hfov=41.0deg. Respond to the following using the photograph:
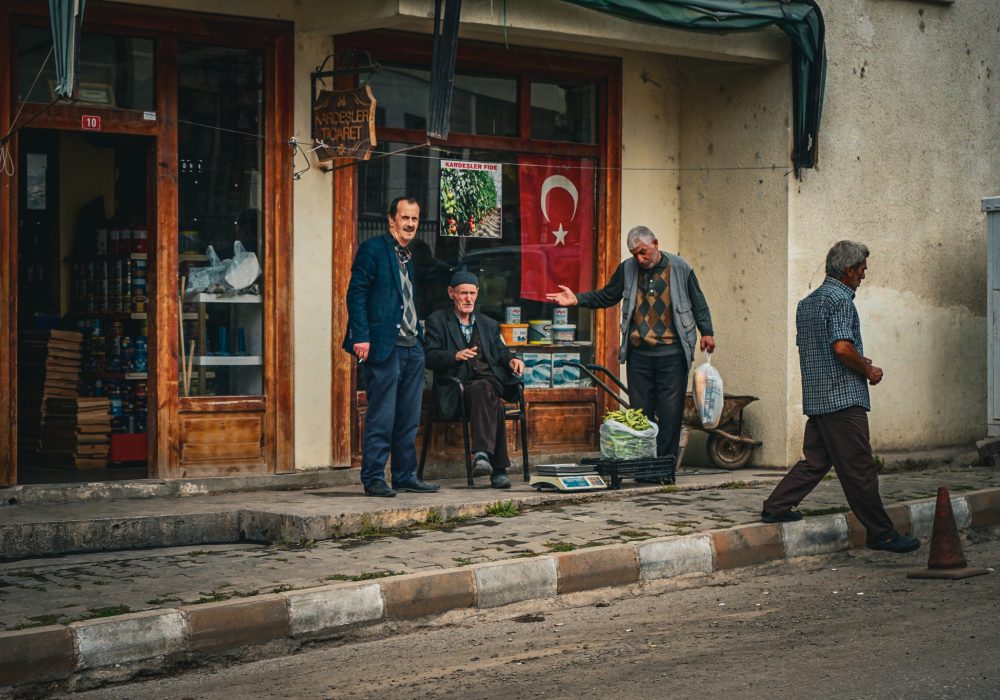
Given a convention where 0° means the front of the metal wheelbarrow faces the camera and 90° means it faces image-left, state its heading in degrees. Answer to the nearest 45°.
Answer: approximately 270°

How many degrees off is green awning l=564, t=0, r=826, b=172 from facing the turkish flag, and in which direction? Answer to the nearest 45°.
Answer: approximately 90° to its right

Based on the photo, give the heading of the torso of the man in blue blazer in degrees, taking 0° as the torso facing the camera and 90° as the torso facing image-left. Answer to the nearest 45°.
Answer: approximately 315°

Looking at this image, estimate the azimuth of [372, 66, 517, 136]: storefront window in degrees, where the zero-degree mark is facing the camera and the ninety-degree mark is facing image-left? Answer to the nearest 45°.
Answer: approximately 0°

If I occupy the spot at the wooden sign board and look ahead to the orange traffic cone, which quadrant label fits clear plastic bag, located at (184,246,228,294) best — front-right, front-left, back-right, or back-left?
back-right

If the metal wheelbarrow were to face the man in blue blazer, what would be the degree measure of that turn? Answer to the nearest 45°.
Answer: approximately 135° to its right

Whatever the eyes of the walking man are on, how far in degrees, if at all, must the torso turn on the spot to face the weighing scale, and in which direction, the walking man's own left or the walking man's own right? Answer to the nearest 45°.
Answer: approximately 135° to the walking man's own left

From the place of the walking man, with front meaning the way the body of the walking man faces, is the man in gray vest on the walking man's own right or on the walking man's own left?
on the walking man's own left

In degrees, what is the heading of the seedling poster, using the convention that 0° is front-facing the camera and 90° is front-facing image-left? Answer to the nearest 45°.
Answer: approximately 0°

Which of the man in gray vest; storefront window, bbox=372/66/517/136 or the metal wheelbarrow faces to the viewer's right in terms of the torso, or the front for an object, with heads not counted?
the metal wheelbarrow
